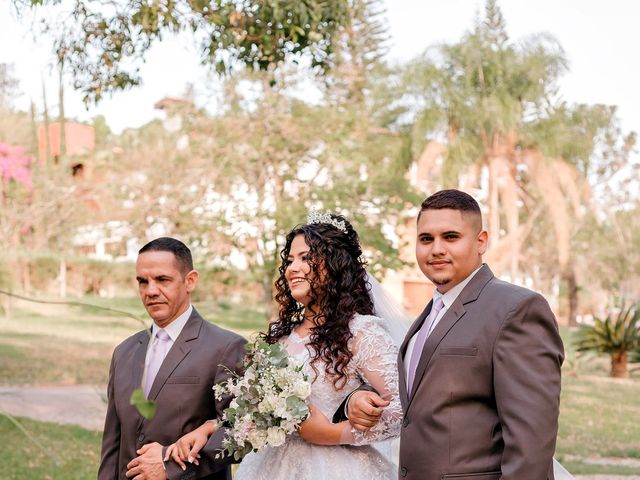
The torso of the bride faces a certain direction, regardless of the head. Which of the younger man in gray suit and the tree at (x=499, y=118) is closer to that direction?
the younger man in gray suit

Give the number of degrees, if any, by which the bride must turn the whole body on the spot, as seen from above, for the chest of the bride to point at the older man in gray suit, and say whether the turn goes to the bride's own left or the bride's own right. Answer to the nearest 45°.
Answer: approximately 45° to the bride's own right

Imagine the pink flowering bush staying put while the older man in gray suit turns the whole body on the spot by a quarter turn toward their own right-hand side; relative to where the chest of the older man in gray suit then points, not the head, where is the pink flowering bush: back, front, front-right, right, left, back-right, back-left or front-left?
front-right

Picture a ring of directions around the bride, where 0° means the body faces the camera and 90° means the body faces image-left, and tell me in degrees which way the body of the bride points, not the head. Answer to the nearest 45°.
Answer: approximately 45°

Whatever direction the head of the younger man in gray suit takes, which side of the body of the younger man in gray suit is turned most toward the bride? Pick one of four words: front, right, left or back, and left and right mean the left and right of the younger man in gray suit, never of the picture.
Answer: right

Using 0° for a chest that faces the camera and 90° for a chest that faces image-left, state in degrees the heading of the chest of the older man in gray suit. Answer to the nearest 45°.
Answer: approximately 45°
